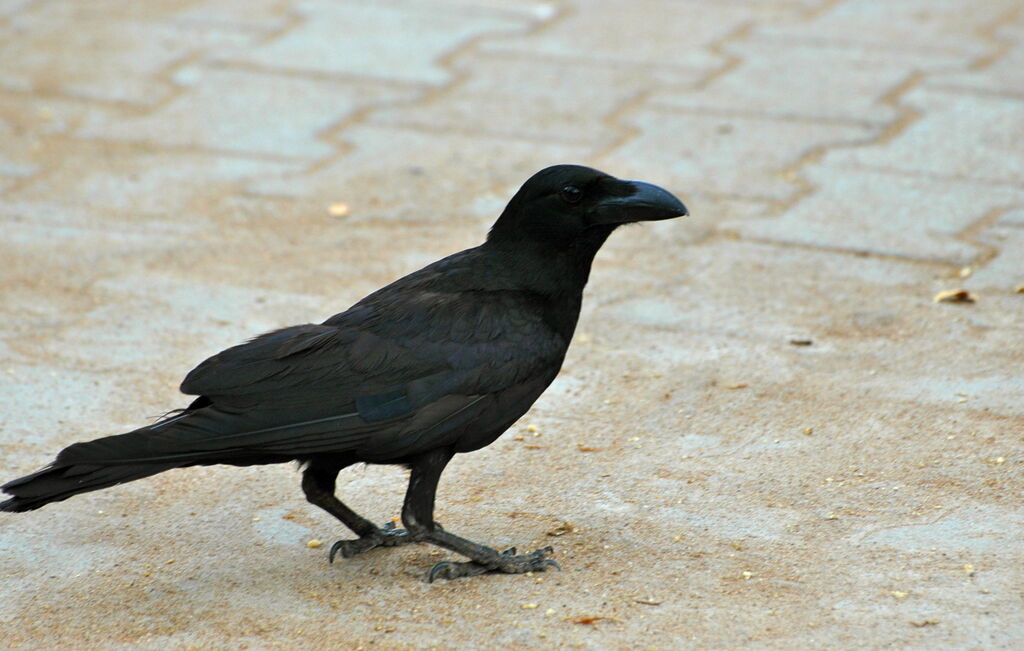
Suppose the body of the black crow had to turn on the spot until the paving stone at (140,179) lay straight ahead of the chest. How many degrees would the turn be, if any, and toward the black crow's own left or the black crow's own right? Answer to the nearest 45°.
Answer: approximately 90° to the black crow's own left

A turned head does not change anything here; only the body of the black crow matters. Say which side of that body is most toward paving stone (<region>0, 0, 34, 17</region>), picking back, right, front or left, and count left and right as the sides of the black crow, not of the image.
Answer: left

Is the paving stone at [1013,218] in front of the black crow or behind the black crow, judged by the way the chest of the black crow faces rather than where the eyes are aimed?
in front

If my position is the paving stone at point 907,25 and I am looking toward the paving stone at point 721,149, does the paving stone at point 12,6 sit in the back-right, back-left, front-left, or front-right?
front-right

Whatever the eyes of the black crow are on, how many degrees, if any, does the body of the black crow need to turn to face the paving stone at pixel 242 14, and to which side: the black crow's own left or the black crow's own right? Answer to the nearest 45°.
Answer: approximately 90° to the black crow's own left

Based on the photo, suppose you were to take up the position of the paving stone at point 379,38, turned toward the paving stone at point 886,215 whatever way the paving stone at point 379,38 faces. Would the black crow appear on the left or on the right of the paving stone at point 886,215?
right

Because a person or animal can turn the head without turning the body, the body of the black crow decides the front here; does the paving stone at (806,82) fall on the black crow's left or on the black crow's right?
on the black crow's left

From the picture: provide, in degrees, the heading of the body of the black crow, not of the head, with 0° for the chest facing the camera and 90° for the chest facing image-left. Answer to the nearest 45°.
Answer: approximately 270°

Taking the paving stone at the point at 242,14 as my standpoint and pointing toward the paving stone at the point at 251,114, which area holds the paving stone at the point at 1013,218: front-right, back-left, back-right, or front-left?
front-left

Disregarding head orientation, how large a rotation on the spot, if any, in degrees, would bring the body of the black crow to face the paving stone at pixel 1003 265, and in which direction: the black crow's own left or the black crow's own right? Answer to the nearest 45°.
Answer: approximately 45° to the black crow's own left

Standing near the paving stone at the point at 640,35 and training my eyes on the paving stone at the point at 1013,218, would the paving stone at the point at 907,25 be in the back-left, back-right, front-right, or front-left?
front-left

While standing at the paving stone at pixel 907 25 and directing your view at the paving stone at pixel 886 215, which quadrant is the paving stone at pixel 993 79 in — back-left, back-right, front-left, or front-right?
front-left

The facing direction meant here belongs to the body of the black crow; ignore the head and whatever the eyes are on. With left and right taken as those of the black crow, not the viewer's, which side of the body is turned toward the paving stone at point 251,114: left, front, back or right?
left

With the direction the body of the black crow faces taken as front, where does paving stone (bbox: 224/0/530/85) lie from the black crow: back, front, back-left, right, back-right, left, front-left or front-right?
left

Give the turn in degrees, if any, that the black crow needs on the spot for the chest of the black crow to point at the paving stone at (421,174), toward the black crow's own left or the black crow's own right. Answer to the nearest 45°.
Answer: approximately 90° to the black crow's own left

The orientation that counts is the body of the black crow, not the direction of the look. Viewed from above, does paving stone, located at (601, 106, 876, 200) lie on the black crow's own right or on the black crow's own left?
on the black crow's own left
